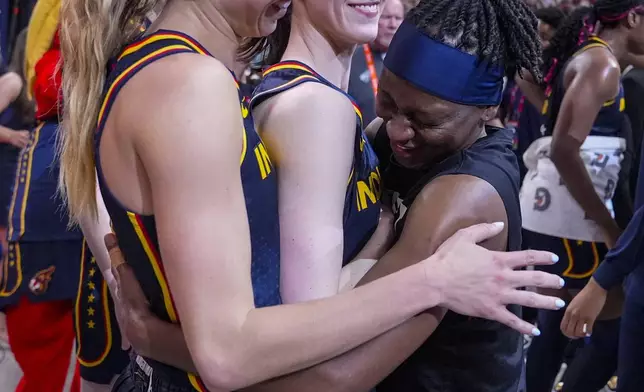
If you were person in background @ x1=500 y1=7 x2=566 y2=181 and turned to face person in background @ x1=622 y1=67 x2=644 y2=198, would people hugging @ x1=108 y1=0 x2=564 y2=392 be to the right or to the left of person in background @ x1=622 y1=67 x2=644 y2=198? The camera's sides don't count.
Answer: right

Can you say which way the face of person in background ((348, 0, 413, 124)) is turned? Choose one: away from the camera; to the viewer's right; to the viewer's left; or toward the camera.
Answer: toward the camera

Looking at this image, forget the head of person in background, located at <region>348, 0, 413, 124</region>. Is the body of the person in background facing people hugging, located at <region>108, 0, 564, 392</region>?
yes

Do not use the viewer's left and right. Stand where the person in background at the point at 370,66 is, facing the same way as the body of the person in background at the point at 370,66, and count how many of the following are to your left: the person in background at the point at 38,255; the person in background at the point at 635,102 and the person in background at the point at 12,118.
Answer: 1

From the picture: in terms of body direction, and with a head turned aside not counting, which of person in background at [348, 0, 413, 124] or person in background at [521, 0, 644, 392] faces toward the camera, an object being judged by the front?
person in background at [348, 0, 413, 124]

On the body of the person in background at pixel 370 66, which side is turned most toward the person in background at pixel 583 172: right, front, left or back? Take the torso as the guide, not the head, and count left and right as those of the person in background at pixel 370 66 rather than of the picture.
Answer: left

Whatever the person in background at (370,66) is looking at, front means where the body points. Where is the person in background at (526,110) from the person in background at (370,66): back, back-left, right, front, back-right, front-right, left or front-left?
back-left

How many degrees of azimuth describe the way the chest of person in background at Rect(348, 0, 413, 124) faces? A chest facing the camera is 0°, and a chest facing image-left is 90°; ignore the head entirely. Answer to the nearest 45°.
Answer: approximately 0°

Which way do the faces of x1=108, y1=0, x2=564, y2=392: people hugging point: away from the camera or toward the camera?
toward the camera

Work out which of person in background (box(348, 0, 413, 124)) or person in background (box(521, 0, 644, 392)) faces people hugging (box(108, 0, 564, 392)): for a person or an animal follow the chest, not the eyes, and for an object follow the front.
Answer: person in background (box(348, 0, 413, 124))

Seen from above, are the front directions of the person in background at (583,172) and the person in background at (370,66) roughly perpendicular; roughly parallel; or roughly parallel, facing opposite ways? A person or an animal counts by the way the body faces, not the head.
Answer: roughly perpendicular
